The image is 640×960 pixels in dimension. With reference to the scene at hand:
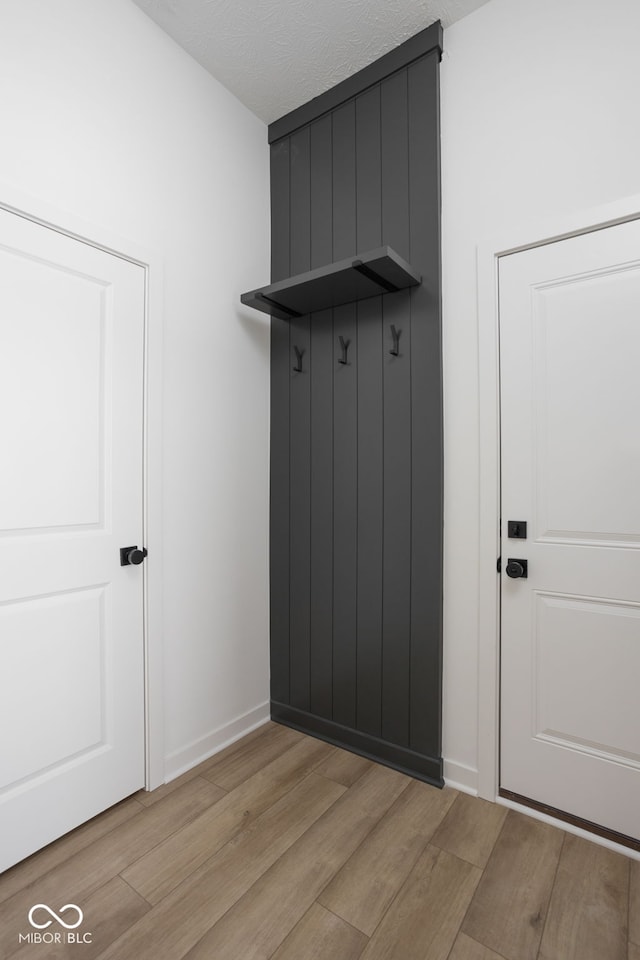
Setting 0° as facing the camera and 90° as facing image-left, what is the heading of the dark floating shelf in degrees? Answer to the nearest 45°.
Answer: approximately 45°
